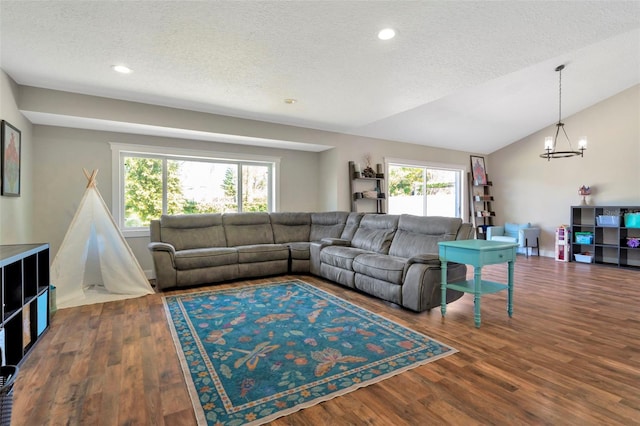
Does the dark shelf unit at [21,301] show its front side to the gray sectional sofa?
yes

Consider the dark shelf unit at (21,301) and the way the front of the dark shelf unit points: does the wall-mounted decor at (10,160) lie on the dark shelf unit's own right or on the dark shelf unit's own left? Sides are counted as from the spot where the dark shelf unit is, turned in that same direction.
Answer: on the dark shelf unit's own left

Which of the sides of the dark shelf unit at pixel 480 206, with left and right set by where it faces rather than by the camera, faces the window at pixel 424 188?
right

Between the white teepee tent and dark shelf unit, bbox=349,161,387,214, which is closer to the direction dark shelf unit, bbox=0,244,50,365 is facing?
the dark shelf unit

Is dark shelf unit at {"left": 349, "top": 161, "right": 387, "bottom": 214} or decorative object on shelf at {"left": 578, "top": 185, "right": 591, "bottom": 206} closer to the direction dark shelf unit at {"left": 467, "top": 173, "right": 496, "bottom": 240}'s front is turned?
the decorative object on shelf

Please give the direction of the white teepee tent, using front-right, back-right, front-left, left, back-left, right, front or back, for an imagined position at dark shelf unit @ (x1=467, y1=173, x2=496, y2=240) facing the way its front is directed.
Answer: right

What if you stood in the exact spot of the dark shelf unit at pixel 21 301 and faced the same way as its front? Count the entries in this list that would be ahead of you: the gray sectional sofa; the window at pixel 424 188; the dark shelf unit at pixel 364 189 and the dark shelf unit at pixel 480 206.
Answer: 4

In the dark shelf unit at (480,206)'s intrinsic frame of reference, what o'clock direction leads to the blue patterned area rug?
The blue patterned area rug is roughly at 2 o'clock from the dark shelf unit.

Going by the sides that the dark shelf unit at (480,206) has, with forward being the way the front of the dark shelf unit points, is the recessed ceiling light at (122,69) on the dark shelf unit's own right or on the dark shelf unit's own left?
on the dark shelf unit's own right

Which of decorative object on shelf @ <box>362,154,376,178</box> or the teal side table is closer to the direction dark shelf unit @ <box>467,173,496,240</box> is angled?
the teal side table

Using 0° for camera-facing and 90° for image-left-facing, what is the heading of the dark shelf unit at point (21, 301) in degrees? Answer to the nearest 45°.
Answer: approximately 270°
